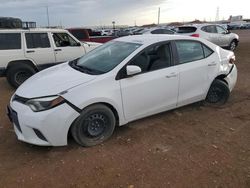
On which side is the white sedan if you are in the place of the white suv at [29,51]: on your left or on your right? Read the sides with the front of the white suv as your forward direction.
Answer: on your right

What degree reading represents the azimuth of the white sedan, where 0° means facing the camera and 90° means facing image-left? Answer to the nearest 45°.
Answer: approximately 45°

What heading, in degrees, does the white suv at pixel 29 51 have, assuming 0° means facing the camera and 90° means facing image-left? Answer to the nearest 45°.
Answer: approximately 270°

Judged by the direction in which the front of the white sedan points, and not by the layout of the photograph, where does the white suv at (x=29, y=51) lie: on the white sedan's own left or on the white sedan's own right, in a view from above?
on the white sedan's own right

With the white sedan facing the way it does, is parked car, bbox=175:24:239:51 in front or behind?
behind

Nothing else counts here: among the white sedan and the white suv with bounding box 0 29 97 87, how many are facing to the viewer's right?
1
